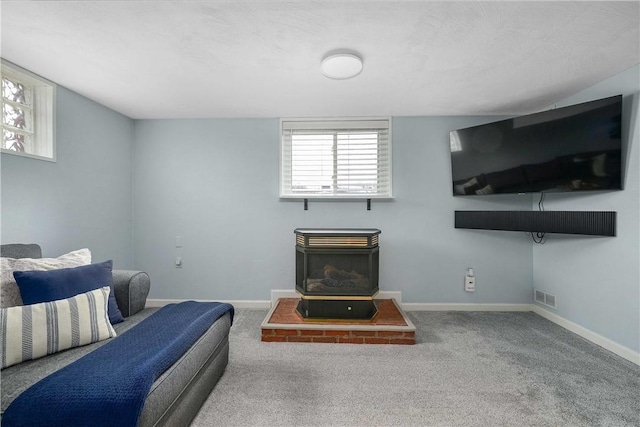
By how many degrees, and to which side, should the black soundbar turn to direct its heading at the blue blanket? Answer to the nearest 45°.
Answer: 0° — it already faces it

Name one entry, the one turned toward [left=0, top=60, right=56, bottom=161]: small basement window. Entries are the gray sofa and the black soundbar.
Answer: the black soundbar

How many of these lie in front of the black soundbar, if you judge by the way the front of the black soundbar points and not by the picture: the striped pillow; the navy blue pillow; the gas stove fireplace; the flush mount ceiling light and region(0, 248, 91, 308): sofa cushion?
5

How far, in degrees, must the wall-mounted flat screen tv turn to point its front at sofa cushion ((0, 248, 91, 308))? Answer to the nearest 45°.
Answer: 0° — it already faces it

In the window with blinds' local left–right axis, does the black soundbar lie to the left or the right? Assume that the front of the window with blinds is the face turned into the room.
on its left

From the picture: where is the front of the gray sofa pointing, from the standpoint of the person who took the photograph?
facing the viewer and to the right of the viewer

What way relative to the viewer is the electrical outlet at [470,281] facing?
toward the camera

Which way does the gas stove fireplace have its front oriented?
toward the camera

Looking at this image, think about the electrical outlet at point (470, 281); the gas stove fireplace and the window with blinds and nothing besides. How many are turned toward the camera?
3

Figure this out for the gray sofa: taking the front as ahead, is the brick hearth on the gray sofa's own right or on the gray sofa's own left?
on the gray sofa's own left

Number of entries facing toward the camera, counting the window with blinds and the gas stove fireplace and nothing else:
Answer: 2

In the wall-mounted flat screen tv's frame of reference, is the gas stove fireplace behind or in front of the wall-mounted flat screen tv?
in front

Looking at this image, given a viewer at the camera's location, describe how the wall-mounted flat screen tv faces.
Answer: facing the viewer and to the left of the viewer

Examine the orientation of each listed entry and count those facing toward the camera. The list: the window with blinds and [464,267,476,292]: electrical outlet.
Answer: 2

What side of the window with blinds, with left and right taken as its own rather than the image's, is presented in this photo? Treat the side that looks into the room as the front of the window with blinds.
front
